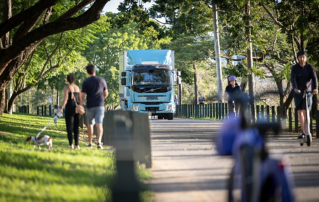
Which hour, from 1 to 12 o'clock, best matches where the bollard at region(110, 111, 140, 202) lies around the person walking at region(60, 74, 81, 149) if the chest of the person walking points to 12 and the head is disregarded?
The bollard is roughly at 6 o'clock from the person walking.

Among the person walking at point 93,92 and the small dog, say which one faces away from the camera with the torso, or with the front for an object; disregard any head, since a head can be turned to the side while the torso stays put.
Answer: the person walking

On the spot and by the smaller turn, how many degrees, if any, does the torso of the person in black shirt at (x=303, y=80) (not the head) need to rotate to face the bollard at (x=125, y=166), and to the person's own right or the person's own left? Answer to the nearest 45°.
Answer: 0° — they already face it

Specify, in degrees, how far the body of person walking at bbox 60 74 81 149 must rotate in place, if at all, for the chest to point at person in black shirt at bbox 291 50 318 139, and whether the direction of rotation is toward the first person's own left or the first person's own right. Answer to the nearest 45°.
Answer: approximately 90° to the first person's own right

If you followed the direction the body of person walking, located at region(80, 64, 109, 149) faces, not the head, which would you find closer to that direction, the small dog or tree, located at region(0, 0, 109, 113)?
the tree

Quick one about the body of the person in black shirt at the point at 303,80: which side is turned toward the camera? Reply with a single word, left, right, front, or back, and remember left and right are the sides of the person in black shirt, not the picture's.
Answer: front

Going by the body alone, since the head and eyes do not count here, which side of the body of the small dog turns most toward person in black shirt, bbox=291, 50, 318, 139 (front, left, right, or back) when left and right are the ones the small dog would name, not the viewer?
back

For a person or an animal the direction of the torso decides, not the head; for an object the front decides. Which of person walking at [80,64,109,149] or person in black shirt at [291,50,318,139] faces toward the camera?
the person in black shirt

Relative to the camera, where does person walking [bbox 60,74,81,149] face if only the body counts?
away from the camera

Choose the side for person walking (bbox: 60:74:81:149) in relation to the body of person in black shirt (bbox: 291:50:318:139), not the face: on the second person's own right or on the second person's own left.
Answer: on the second person's own right

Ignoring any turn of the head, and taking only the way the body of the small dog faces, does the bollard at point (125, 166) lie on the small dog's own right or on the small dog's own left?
on the small dog's own left

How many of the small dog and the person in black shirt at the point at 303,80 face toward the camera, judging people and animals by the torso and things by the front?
1

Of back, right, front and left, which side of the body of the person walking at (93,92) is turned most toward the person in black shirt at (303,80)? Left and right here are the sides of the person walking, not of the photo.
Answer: right

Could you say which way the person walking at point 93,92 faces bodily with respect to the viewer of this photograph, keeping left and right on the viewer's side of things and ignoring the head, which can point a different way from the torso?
facing away from the viewer

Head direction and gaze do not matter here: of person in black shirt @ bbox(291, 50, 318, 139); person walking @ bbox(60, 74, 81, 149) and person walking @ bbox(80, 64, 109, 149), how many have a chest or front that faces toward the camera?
1

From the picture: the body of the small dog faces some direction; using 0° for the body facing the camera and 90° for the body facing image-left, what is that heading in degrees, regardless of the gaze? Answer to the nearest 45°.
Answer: approximately 90°

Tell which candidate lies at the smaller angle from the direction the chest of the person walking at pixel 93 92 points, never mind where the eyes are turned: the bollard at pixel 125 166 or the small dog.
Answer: the small dog
